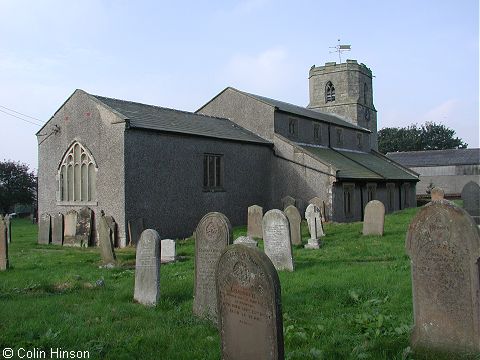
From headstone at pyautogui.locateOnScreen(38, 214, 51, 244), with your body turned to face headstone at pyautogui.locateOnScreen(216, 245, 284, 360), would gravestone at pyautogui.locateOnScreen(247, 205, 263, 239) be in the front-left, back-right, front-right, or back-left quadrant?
front-left

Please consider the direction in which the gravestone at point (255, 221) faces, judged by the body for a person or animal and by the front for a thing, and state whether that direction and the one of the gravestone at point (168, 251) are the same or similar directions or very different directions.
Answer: same or similar directions

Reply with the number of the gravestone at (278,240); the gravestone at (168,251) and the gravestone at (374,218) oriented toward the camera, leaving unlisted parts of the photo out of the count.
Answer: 3

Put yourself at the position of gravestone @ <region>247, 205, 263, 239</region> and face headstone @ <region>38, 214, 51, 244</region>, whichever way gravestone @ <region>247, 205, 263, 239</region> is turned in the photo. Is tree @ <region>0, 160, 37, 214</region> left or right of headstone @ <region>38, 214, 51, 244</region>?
right

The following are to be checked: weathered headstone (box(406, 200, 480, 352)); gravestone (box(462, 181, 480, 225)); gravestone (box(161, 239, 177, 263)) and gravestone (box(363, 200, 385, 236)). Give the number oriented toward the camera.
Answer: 4

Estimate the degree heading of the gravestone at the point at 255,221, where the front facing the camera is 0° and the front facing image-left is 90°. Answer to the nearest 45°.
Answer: approximately 0°

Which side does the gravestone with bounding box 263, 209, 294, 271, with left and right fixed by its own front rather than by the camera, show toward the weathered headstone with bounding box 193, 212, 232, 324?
front

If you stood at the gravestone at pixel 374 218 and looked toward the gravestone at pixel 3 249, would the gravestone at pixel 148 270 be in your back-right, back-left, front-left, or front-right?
front-left

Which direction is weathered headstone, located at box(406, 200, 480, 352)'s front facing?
toward the camera

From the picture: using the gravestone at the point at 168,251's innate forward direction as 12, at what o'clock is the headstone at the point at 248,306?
The headstone is roughly at 12 o'clock from the gravestone.

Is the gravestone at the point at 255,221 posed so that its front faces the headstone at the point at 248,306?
yes

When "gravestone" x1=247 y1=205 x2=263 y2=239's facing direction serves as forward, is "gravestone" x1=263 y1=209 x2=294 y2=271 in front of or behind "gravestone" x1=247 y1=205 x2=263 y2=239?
in front

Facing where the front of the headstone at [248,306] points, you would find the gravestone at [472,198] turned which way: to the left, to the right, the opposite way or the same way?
the same way

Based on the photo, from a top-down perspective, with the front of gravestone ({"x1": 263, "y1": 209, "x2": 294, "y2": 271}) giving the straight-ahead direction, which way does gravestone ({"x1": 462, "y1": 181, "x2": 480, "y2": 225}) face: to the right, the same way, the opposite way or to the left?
the same way

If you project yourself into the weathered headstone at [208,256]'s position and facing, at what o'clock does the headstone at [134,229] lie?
The headstone is roughly at 4 o'clock from the weathered headstone.

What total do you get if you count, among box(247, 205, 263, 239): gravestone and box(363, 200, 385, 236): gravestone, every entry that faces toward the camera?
2

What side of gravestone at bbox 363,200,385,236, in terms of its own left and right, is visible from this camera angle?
front

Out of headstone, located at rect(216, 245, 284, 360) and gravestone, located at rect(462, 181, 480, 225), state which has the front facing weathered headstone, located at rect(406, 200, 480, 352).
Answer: the gravestone

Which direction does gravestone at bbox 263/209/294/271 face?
toward the camera
